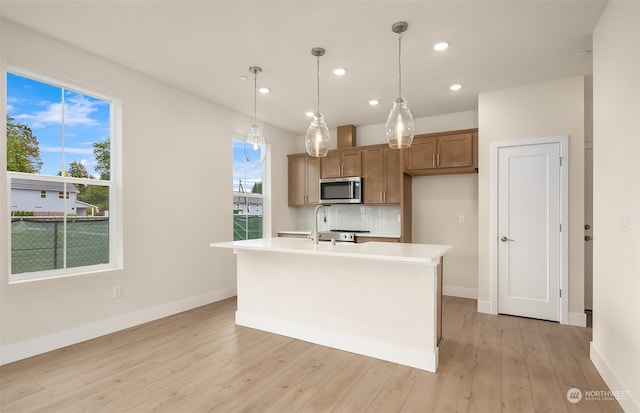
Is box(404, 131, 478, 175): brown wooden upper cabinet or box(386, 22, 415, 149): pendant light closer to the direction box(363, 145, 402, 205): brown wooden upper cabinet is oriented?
the pendant light

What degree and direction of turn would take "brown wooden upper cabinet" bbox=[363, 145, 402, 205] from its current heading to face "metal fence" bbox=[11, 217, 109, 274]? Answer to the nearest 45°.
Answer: approximately 45° to its right

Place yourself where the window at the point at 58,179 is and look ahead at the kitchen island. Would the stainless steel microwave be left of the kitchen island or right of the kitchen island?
left

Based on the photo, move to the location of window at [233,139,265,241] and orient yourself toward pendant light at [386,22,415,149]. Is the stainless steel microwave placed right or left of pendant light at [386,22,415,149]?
left

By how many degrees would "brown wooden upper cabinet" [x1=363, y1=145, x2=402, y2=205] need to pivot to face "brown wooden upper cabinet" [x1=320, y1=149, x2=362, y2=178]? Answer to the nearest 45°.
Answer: approximately 90° to its right

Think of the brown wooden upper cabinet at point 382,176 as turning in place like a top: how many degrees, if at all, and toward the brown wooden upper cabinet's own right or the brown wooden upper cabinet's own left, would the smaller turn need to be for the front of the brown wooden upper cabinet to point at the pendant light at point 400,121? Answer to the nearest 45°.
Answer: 0° — it already faces it

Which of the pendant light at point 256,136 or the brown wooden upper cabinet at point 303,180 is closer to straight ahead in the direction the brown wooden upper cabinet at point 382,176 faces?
the pendant light

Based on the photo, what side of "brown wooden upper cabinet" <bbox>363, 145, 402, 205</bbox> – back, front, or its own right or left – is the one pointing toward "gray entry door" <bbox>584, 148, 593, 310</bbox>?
left

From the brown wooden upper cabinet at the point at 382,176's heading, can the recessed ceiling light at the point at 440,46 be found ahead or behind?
ahead

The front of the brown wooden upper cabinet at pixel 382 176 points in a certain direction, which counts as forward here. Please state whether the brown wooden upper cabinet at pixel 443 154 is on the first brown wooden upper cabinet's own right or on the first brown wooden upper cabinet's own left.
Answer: on the first brown wooden upper cabinet's own left

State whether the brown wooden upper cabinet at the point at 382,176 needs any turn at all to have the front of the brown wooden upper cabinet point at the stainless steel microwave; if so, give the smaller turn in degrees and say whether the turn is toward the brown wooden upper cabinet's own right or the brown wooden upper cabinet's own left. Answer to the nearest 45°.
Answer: approximately 90° to the brown wooden upper cabinet's own right

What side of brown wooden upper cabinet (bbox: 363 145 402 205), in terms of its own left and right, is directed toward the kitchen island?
front

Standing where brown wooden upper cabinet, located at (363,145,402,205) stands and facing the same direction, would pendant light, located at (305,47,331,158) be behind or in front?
in front

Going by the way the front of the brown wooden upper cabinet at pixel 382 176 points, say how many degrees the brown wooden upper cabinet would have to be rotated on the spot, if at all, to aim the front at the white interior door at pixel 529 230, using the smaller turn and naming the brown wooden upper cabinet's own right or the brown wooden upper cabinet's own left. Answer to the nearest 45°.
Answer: approximately 45° to the brown wooden upper cabinet's own left

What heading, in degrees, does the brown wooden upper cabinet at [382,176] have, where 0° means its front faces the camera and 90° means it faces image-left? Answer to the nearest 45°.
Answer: approximately 0°

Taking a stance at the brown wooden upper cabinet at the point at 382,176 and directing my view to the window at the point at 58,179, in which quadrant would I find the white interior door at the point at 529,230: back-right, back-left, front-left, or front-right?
back-left

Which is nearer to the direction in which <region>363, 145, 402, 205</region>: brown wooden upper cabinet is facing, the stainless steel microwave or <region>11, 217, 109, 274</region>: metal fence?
the metal fence

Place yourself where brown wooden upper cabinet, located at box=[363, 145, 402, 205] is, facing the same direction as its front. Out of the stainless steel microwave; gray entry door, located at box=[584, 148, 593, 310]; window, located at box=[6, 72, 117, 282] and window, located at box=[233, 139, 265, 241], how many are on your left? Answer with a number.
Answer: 1
